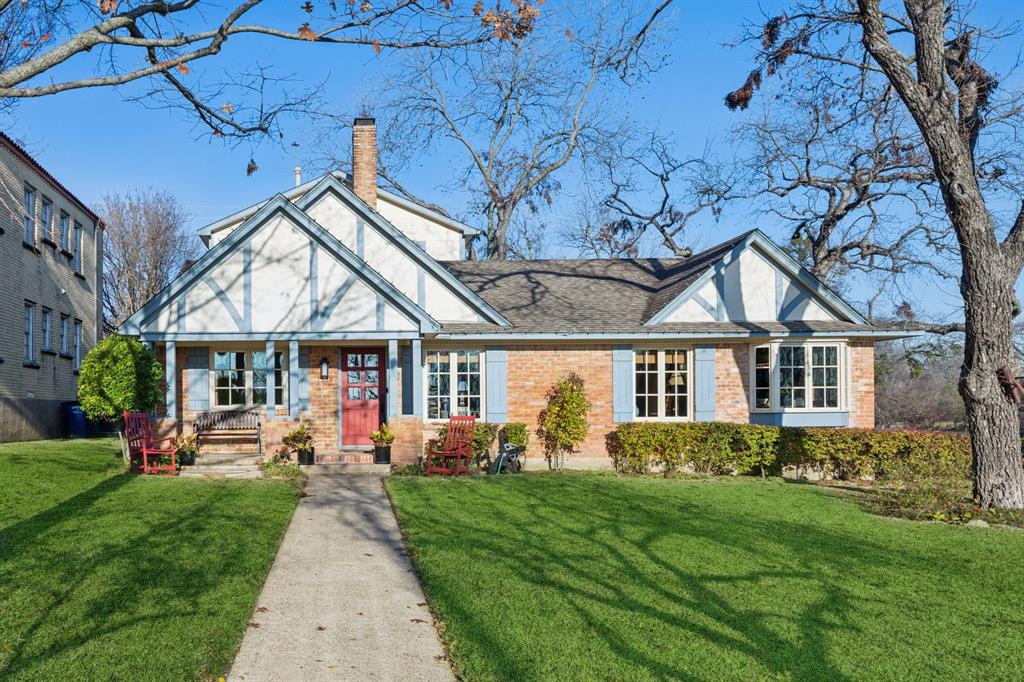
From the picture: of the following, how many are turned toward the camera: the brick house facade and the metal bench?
2

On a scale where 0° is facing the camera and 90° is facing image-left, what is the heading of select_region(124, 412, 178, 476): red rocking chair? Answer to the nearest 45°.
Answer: approximately 315°

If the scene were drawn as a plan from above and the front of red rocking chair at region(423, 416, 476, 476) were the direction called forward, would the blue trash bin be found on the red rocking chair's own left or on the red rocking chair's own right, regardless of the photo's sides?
on the red rocking chair's own right

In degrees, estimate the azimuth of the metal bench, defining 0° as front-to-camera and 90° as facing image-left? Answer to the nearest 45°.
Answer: approximately 0°

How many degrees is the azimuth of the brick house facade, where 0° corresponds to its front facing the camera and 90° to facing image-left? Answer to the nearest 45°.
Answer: approximately 0°

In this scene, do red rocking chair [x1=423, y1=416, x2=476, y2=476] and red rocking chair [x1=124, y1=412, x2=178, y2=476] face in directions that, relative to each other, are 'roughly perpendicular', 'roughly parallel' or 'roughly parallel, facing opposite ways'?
roughly perpendicular

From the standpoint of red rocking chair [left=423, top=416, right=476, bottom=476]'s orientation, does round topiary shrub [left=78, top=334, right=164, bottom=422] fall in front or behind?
in front

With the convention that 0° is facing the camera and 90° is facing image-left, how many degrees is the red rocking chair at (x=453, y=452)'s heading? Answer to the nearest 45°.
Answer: approximately 45°

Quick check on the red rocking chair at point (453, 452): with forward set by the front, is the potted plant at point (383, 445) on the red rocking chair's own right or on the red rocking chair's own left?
on the red rocking chair's own right

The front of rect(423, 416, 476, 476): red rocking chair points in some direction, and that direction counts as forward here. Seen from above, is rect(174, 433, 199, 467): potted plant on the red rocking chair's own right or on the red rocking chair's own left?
on the red rocking chair's own right

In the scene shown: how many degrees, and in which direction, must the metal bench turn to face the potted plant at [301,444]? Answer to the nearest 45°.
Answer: approximately 45° to its left

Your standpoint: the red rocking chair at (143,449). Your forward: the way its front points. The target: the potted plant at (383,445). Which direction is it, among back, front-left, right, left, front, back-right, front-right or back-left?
front-left
